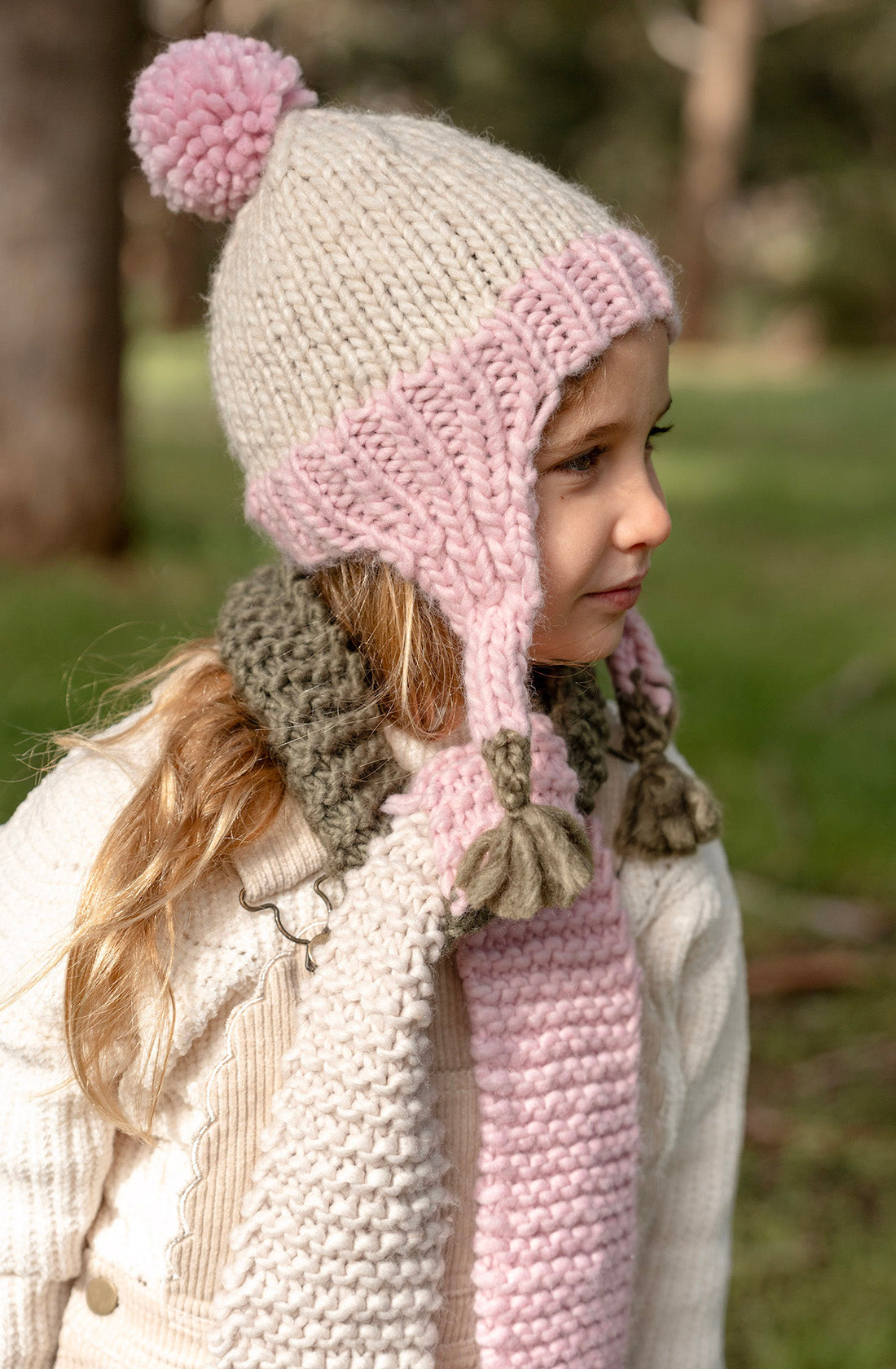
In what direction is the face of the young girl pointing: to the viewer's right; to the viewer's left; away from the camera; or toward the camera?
to the viewer's right

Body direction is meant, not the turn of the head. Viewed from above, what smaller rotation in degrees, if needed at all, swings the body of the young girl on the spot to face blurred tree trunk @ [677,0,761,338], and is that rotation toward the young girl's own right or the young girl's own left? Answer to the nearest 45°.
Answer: approximately 135° to the young girl's own left

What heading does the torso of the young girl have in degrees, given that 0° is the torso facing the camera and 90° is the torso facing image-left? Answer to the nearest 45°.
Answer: approximately 315°
